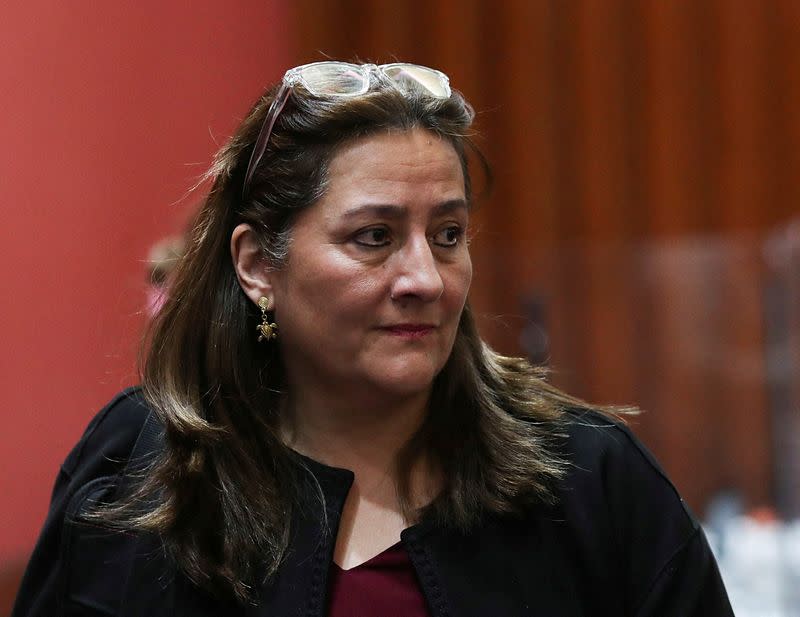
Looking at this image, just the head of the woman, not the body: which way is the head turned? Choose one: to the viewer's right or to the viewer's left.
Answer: to the viewer's right

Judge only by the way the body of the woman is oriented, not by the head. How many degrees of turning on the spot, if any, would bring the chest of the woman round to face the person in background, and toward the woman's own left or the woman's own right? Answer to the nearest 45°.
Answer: approximately 135° to the woman's own right

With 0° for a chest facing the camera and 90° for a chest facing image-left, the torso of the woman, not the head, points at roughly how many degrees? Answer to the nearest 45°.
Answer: approximately 0°
